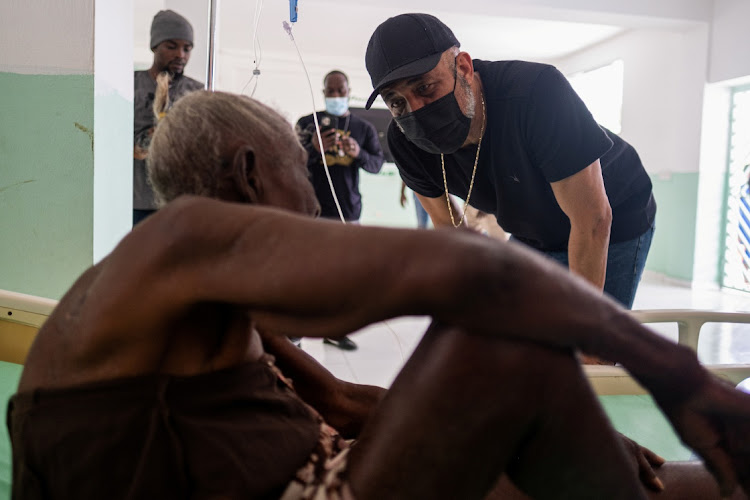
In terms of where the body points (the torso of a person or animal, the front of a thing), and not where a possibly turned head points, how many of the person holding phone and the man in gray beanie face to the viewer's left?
0

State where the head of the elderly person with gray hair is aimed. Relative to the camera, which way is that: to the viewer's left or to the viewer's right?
to the viewer's right

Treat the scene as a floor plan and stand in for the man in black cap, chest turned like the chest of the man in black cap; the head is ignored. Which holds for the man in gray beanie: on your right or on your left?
on your right

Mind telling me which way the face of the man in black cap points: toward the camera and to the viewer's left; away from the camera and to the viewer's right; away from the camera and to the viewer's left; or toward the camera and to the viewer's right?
toward the camera and to the viewer's left

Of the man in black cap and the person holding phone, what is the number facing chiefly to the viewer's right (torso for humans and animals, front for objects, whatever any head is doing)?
0

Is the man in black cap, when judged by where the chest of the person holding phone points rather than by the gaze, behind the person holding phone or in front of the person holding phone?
in front

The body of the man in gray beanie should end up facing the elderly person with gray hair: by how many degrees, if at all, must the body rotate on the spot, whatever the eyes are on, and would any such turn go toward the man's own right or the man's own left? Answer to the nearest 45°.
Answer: approximately 45° to the man's own right

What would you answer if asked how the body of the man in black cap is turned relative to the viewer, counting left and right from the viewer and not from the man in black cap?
facing the viewer and to the left of the viewer

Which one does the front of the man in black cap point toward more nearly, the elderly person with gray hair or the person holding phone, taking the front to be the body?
the elderly person with gray hair

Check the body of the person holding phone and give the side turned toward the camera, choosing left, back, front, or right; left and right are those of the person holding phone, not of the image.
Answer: front

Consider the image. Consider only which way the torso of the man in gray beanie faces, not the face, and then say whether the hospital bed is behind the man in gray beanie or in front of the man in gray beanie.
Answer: in front
